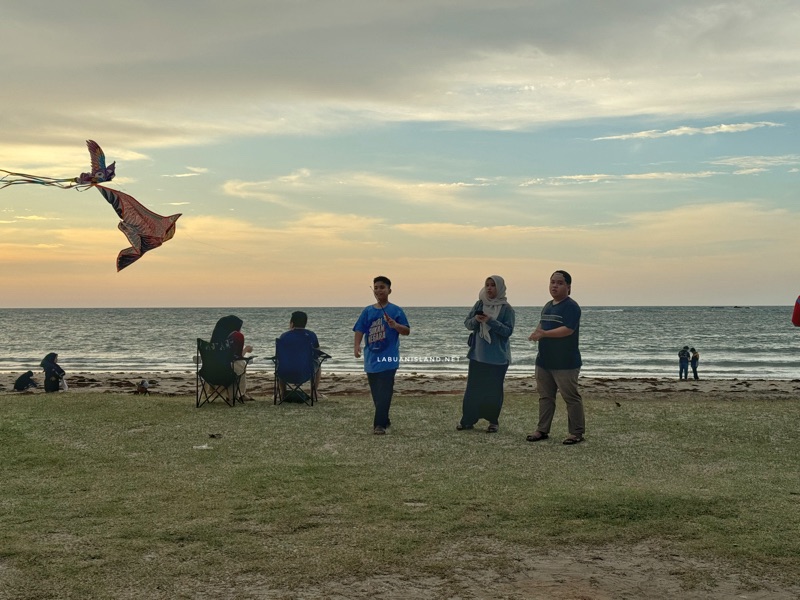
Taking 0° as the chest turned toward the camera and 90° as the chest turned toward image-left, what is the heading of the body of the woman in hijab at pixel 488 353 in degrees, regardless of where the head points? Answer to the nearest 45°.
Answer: approximately 45°

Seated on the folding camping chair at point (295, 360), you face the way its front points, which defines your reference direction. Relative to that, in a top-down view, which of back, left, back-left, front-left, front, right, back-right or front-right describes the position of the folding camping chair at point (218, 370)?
left

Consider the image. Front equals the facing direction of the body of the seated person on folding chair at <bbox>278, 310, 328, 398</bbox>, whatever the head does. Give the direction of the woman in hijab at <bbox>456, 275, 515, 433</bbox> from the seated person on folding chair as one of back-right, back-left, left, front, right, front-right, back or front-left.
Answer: back-right

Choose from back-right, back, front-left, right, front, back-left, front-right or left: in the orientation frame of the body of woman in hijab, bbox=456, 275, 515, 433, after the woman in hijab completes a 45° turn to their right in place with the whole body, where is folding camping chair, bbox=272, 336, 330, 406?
front-right

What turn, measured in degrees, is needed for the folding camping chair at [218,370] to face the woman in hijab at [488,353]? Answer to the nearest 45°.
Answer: approximately 90° to its right

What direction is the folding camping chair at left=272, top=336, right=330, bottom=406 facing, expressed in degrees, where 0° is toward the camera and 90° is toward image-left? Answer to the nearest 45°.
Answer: approximately 180°

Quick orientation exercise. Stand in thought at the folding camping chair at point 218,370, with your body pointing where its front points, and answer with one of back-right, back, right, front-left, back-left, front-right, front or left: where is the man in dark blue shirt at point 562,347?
right

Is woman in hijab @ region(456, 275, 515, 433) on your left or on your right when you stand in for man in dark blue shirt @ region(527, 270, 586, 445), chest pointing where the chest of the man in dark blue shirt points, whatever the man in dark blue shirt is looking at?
on your right

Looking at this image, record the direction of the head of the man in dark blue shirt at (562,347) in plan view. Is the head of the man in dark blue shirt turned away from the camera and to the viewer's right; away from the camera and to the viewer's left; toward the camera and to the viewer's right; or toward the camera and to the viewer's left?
toward the camera and to the viewer's left

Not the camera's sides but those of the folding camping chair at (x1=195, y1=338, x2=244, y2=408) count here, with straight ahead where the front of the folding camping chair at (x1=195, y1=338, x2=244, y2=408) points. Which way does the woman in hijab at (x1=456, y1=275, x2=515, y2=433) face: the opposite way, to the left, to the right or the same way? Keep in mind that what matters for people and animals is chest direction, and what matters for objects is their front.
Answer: the opposite way

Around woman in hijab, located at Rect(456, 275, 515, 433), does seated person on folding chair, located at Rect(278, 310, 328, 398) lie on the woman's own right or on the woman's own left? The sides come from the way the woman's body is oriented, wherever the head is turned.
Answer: on the woman's own right

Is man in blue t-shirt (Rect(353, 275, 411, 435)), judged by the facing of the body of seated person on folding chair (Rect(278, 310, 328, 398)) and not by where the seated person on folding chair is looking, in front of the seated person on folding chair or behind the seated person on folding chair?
behind

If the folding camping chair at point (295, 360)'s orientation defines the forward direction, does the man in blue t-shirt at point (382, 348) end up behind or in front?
behind

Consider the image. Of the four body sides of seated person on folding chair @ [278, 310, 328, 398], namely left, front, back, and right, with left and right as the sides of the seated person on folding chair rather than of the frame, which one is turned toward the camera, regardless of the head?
back
